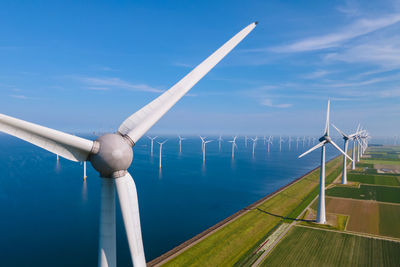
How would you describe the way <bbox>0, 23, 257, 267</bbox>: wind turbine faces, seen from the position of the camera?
facing the viewer
